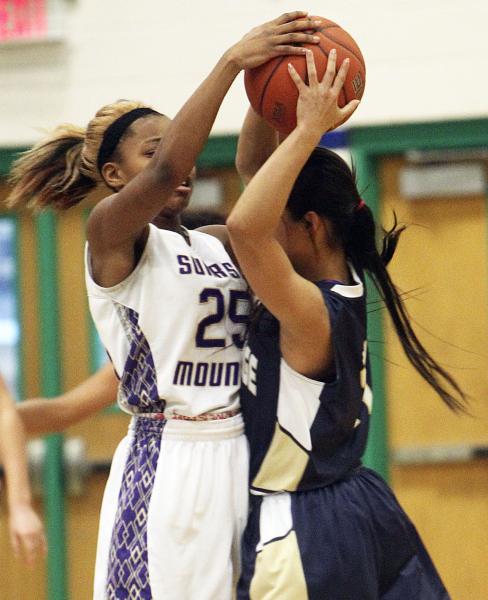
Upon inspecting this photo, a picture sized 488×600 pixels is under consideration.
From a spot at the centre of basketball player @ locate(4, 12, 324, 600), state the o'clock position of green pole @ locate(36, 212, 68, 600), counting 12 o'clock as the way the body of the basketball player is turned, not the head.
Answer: The green pole is roughly at 7 o'clock from the basketball player.

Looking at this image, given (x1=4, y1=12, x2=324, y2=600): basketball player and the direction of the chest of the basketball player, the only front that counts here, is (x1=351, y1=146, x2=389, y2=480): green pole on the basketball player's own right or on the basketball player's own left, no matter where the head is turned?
on the basketball player's own left

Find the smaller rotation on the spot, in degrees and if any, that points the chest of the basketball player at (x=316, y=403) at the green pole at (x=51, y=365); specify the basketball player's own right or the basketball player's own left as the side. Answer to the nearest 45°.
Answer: approximately 45° to the basketball player's own right

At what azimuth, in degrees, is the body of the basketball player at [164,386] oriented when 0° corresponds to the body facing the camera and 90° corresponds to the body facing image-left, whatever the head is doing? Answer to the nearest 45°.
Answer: approximately 315°

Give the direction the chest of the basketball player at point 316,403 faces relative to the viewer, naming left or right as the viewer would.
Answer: facing to the left of the viewer

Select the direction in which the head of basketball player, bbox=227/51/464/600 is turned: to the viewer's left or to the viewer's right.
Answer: to the viewer's left
